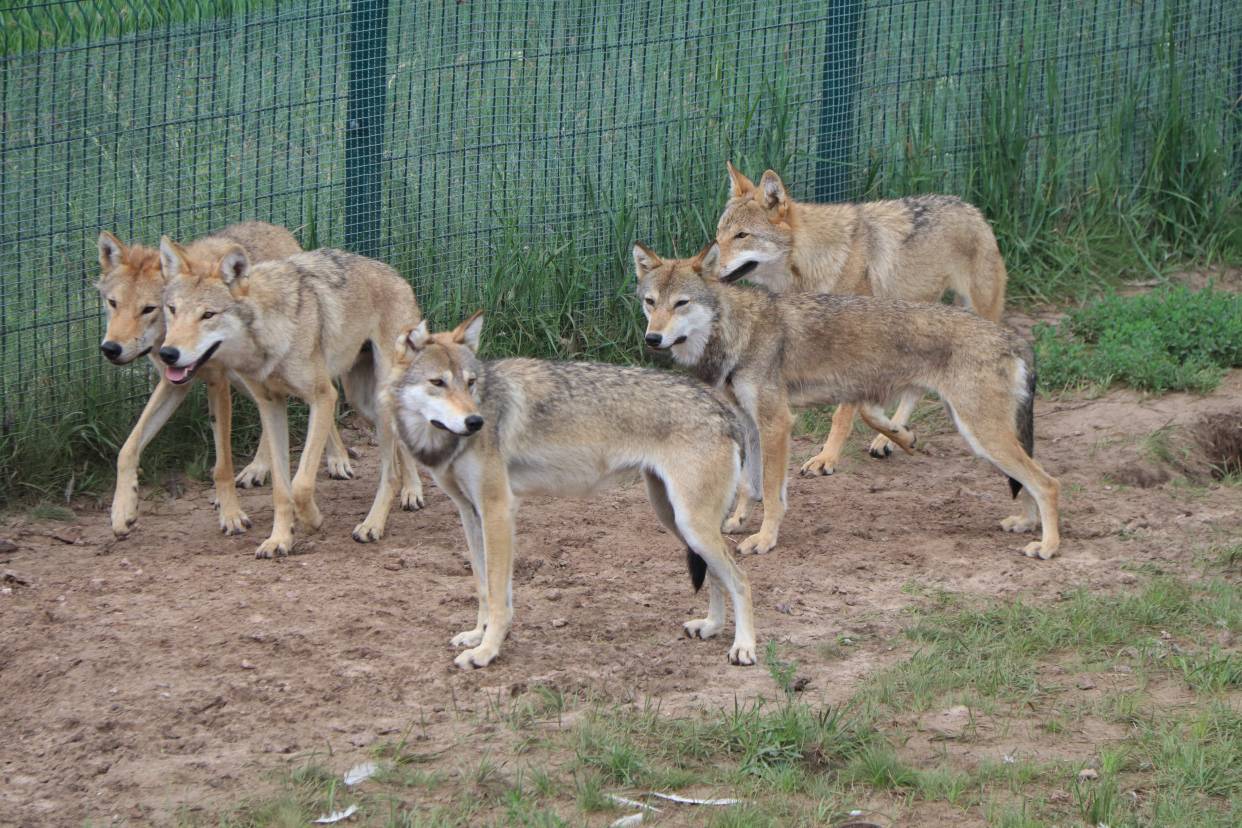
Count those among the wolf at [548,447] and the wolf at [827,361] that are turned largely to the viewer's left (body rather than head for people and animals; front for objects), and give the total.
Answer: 2

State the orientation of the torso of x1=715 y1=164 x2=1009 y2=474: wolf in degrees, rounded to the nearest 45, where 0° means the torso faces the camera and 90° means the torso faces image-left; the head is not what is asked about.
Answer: approximately 90°

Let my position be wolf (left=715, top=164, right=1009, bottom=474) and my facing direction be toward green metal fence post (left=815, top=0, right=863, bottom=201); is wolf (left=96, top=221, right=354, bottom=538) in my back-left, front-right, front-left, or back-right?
back-left

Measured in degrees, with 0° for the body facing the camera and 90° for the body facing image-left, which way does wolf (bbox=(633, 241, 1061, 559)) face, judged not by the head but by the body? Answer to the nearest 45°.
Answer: approximately 90°

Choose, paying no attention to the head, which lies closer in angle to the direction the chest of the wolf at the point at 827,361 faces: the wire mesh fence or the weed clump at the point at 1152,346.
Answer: the wire mesh fence

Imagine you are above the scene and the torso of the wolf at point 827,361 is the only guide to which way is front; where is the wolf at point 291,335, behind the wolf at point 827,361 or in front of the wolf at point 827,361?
in front

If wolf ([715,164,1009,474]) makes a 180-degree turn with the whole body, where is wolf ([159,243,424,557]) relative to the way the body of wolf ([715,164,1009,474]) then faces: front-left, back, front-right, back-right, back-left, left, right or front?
back-right

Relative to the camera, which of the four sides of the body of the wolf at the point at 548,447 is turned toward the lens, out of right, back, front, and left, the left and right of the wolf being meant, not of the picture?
left

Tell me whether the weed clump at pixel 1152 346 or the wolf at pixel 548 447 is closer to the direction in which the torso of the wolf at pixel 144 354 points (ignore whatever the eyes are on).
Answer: the wolf

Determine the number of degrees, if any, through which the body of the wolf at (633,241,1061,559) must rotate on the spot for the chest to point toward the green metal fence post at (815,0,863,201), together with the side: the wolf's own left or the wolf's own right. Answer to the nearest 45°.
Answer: approximately 90° to the wolf's own right
